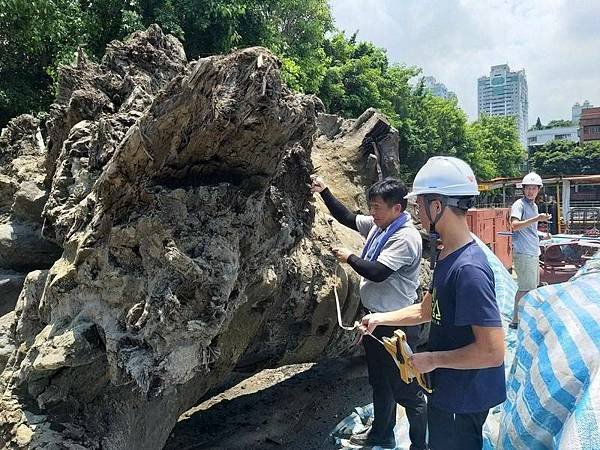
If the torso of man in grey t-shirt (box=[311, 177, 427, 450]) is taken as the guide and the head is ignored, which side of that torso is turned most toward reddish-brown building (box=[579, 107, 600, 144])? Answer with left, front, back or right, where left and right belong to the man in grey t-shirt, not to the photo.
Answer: back

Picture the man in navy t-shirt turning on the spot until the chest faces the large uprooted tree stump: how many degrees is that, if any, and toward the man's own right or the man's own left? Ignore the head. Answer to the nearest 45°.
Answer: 0° — they already face it

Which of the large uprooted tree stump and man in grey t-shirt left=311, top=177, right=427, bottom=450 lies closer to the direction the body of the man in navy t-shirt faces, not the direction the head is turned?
the large uprooted tree stump

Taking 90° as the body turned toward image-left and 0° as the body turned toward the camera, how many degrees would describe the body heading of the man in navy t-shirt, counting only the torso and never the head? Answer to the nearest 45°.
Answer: approximately 90°

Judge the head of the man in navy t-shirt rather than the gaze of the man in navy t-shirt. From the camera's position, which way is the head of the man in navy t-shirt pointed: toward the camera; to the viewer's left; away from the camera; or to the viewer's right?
to the viewer's left

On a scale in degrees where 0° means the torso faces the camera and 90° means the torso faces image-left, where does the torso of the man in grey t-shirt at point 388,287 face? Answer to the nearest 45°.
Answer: approximately 45°

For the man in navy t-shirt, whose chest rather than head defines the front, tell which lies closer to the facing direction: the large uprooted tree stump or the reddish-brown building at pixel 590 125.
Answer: the large uprooted tree stump

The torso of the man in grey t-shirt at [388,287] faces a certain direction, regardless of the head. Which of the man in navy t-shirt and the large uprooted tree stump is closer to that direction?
the large uprooted tree stump

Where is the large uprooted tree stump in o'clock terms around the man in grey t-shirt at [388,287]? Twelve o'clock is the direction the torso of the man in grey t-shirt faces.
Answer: The large uprooted tree stump is roughly at 12 o'clock from the man in grey t-shirt.
